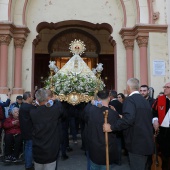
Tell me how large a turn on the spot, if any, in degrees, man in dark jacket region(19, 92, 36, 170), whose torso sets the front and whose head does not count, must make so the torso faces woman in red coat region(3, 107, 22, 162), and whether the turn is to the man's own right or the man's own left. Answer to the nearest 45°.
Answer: approximately 90° to the man's own left

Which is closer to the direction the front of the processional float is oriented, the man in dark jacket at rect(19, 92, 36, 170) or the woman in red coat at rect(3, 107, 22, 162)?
the man in dark jacket

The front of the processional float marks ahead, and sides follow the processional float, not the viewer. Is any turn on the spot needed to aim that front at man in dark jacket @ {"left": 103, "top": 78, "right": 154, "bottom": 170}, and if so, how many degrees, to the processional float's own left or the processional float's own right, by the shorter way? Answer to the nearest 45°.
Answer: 0° — it already faces them

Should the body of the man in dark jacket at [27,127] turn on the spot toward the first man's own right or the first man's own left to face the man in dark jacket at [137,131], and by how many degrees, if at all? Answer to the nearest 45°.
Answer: approximately 45° to the first man's own right

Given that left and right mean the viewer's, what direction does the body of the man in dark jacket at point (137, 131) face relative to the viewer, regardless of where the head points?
facing away from the viewer and to the left of the viewer

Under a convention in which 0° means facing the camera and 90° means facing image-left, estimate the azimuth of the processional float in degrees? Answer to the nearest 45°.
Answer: approximately 0°
